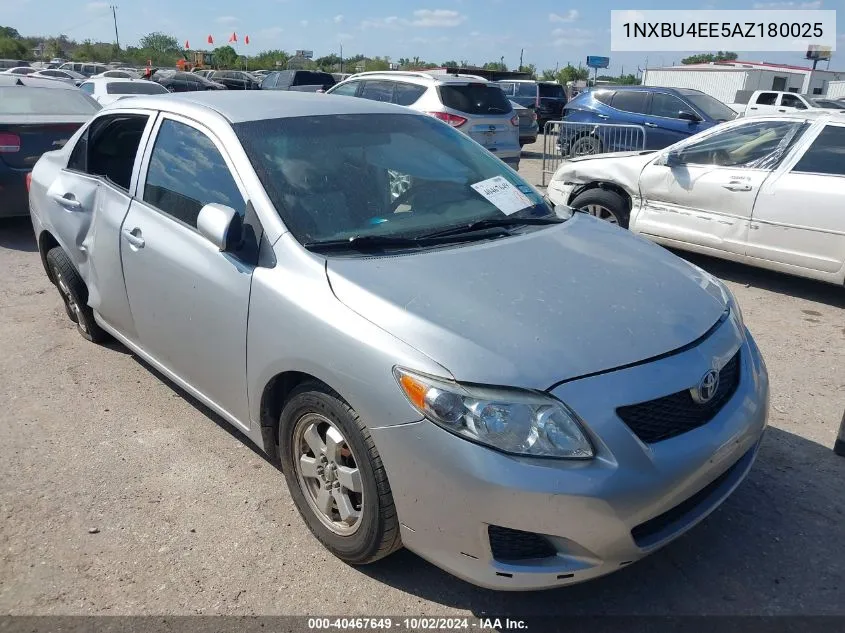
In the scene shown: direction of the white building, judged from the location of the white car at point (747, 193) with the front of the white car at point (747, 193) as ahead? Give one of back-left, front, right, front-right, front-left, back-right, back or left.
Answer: front-right

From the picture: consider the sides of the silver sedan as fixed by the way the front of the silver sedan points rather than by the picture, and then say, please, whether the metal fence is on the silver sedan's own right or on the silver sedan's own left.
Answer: on the silver sedan's own left

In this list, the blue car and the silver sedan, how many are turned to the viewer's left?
0

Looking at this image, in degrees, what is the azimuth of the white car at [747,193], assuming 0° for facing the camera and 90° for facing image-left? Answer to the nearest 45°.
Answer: approximately 135°

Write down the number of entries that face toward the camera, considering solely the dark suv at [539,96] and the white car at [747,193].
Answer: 0

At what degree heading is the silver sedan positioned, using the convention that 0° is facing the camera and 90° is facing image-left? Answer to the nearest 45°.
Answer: approximately 315°

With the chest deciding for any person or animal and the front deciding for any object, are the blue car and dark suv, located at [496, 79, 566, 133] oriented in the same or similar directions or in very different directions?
very different directions

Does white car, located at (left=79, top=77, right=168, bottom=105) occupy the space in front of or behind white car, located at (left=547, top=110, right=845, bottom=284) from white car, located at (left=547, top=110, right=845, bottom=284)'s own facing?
in front

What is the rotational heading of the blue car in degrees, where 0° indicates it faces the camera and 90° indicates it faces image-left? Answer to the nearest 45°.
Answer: approximately 315°

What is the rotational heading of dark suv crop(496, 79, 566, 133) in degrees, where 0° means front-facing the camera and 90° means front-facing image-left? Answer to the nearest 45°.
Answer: approximately 135°

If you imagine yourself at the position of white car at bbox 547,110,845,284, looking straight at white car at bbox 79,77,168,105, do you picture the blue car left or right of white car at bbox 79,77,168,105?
right
